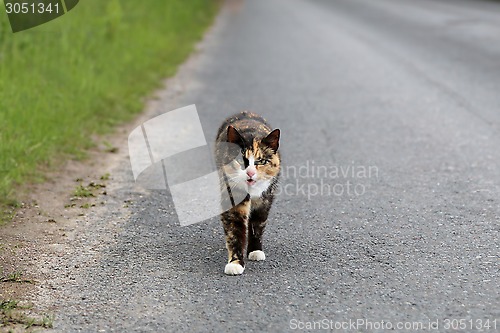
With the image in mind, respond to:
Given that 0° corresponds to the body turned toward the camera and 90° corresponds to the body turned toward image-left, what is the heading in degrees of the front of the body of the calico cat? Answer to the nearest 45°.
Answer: approximately 0°
